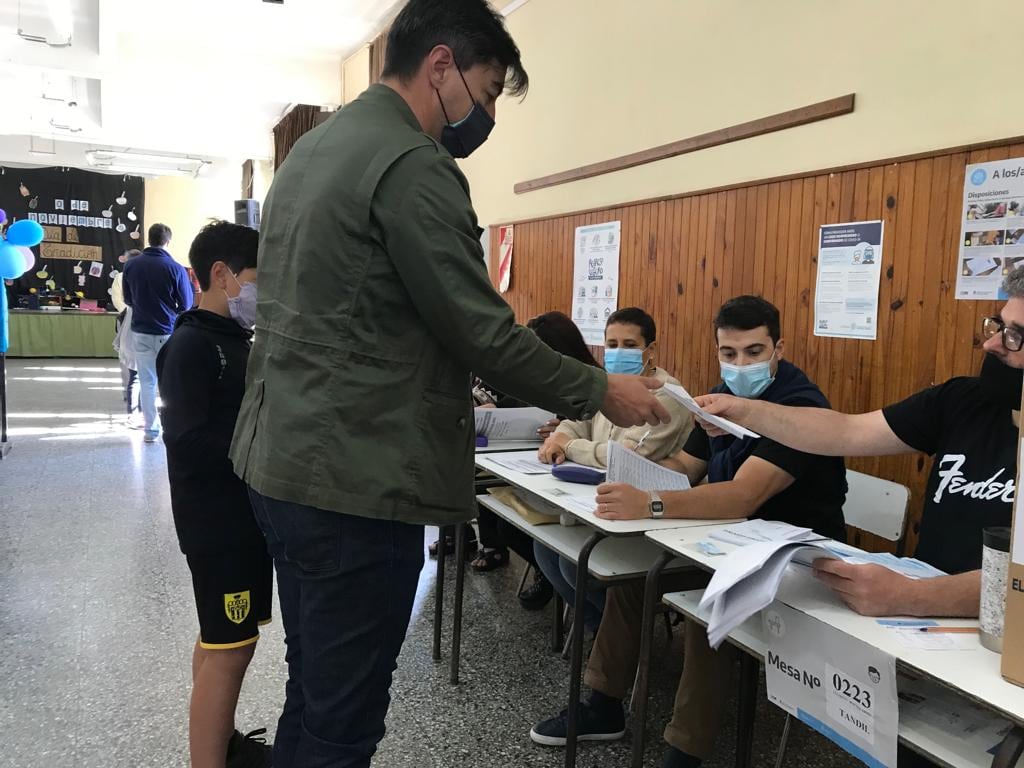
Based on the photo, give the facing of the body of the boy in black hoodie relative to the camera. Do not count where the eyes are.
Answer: to the viewer's right

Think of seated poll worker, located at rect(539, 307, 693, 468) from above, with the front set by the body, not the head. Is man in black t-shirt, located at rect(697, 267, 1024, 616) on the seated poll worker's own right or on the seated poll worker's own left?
on the seated poll worker's own left

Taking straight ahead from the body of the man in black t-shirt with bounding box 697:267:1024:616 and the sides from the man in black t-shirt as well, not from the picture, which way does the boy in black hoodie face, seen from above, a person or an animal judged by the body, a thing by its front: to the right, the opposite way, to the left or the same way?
the opposite way

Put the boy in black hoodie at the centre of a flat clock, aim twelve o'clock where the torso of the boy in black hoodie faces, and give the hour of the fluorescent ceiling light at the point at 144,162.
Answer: The fluorescent ceiling light is roughly at 9 o'clock from the boy in black hoodie.

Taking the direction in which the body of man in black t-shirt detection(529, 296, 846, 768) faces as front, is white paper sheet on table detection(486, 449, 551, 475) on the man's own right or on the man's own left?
on the man's own right

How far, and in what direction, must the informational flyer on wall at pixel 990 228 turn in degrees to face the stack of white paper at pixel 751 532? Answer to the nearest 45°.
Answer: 0° — it already faces it

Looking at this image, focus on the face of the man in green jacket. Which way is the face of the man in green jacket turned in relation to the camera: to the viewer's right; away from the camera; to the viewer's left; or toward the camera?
to the viewer's right

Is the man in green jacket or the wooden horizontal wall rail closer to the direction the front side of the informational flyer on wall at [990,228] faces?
the man in green jacket

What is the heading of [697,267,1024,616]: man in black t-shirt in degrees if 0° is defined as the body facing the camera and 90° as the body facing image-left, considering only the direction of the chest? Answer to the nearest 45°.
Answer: approximately 45°

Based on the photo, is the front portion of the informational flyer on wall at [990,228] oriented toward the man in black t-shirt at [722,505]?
yes

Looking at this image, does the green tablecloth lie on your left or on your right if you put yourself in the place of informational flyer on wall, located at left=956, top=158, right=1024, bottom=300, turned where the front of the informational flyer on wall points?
on your right

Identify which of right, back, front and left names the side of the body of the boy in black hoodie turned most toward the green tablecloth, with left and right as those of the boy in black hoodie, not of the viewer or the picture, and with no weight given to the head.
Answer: left
